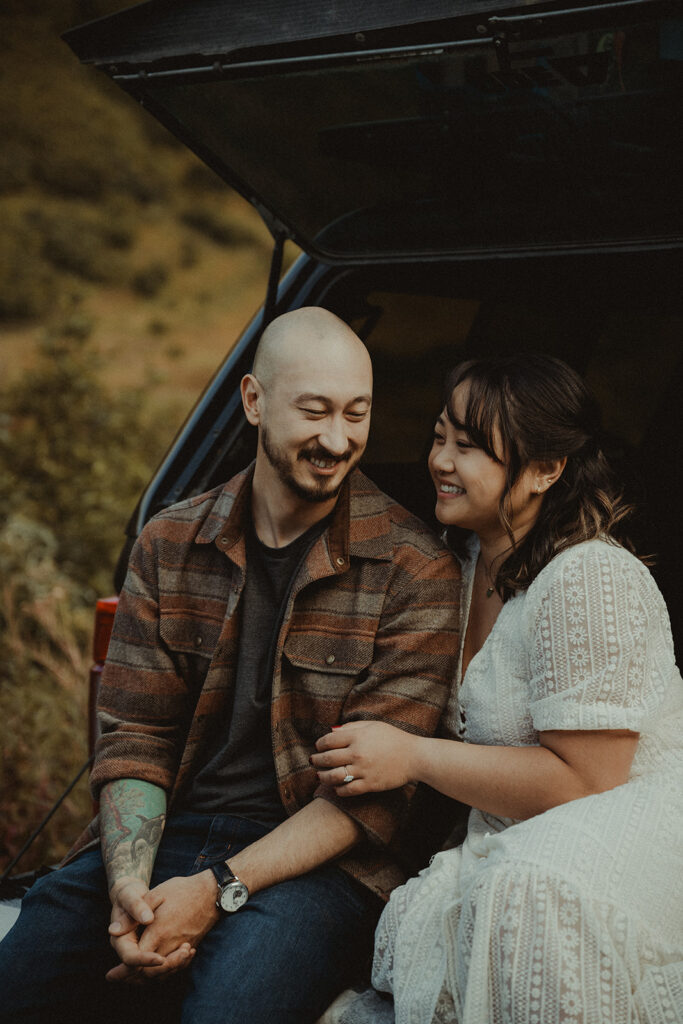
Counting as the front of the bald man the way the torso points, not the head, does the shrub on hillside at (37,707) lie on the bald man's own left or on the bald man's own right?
on the bald man's own right

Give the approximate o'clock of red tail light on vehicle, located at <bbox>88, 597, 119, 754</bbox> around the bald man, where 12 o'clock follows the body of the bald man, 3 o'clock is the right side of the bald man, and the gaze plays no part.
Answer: The red tail light on vehicle is roughly at 3 o'clock from the bald man.

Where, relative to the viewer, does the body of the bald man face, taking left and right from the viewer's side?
facing the viewer and to the left of the viewer

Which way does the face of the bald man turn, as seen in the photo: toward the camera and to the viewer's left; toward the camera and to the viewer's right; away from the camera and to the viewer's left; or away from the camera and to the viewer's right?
toward the camera and to the viewer's right

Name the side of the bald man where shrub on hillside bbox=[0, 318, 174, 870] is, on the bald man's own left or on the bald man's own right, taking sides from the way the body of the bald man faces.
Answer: on the bald man's own right

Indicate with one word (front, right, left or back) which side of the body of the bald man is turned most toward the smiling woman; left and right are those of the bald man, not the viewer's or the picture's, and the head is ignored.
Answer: left

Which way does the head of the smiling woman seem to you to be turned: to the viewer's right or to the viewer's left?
to the viewer's left
